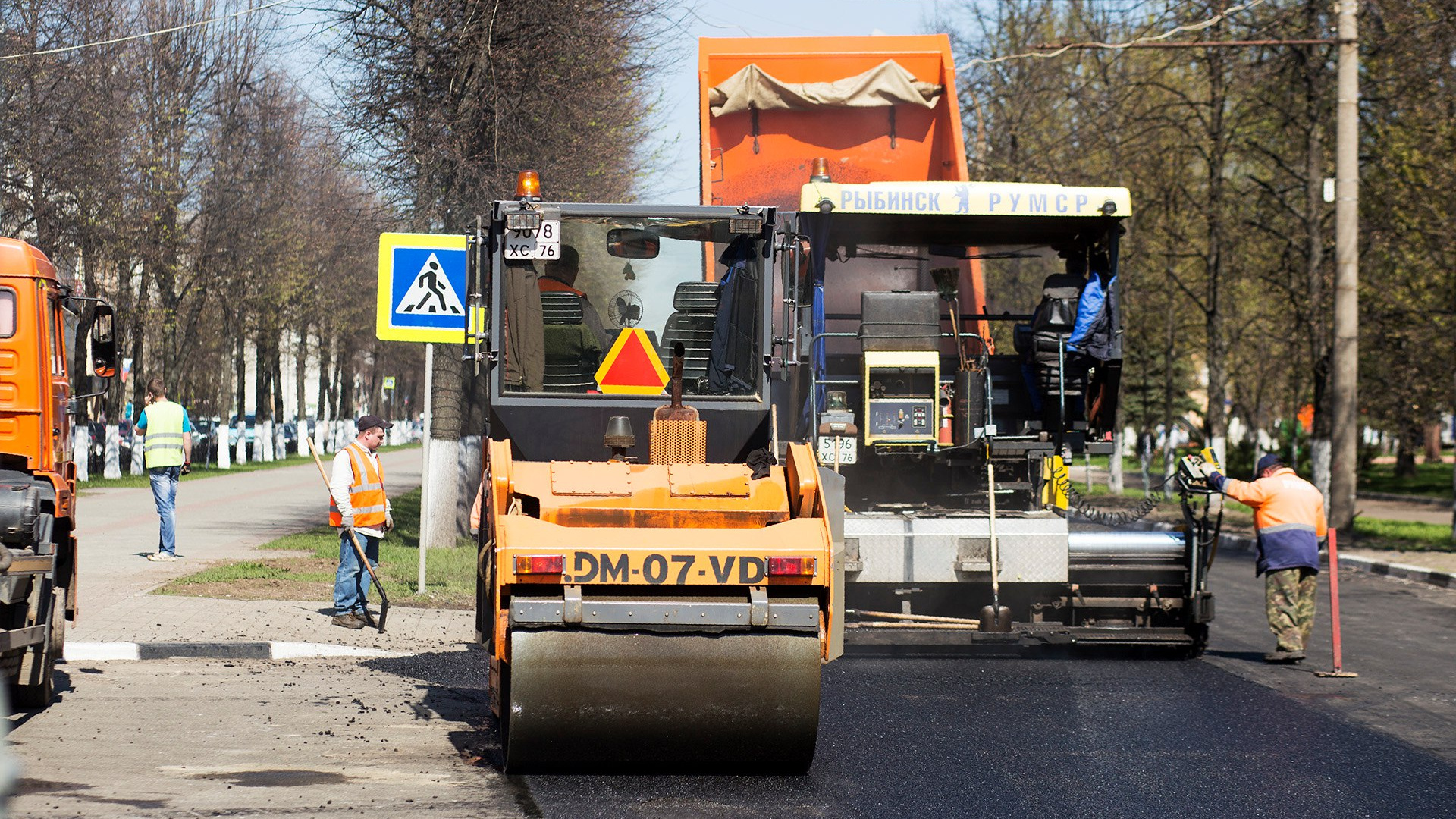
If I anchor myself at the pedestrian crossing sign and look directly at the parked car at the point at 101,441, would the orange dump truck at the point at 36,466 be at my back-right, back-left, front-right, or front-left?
back-left

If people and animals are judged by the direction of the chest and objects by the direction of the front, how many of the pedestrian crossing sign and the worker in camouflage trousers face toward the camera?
1

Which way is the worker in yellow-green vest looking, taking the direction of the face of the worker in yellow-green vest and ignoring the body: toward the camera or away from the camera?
away from the camera

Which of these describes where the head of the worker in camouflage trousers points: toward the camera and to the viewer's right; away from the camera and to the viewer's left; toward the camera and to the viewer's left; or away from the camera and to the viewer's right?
away from the camera and to the viewer's left

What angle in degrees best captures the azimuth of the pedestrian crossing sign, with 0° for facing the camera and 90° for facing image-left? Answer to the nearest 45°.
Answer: approximately 0°

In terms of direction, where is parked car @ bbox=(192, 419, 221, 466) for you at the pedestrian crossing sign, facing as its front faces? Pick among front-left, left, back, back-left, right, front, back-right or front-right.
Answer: back

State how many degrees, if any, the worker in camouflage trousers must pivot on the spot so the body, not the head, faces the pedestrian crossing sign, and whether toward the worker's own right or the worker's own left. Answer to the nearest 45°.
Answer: approximately 45° to the worker's own left

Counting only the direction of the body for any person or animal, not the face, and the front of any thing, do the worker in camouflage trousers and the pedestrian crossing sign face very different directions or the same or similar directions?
very different directions

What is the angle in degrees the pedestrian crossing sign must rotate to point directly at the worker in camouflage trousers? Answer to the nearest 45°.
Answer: approximately 45° to its left

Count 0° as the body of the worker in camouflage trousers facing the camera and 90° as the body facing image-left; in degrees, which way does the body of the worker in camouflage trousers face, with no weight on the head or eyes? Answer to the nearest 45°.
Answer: approximately 135°

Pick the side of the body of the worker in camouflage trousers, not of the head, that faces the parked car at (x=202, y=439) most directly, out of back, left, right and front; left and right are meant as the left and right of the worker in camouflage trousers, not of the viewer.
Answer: front
